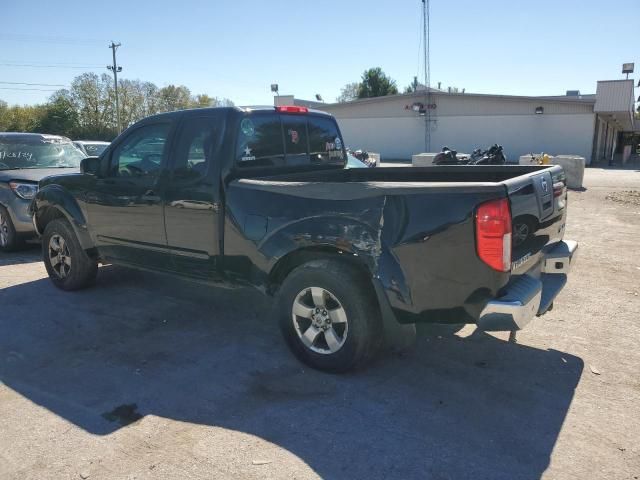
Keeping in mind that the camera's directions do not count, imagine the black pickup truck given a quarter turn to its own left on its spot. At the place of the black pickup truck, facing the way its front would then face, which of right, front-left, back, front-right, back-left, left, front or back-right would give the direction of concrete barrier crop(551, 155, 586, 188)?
back

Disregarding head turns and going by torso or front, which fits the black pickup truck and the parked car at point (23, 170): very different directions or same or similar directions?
very different directions

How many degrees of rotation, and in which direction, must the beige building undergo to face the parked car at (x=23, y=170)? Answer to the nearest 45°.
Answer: approximately 90° to its right

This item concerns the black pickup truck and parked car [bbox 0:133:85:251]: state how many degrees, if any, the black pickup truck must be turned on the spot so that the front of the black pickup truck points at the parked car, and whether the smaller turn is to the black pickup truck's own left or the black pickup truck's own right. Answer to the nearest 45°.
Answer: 0° — it already faces it

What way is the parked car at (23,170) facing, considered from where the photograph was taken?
facing the viewer and to the right of the viewer

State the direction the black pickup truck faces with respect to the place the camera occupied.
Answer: facing away from the viewer and to the left of the viewer

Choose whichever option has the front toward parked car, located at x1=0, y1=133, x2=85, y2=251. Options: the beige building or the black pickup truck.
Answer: the black pickup truck

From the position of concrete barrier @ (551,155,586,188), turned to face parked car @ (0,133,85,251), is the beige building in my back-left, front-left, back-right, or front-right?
back-right

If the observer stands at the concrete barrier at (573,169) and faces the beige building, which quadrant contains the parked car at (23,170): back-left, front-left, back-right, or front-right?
back-left

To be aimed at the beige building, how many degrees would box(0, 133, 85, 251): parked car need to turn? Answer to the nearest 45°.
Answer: approximately 90° to its left

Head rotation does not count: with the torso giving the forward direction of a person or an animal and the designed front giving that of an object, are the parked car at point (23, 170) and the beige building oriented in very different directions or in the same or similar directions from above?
same or similar directions

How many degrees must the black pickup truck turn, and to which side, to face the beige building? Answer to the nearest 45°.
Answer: approximately 45° to its right

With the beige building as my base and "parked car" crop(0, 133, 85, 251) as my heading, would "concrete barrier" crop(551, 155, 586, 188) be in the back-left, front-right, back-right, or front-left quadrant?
front-left
